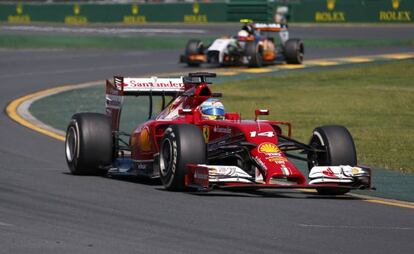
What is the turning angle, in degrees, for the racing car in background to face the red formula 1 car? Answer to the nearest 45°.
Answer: approximately 45° to its left

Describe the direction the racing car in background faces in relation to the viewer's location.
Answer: facing the viewer and to the left of the viewer
